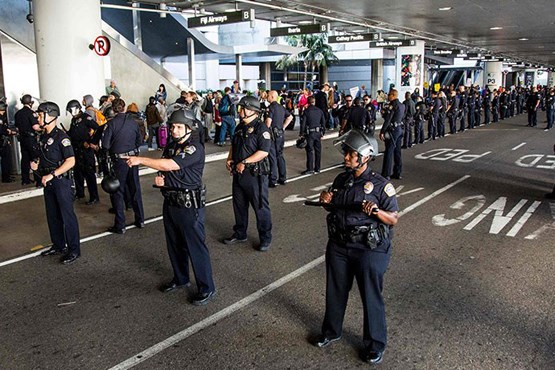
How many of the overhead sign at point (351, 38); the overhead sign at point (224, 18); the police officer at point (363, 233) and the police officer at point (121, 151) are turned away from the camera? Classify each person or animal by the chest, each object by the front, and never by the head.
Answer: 1

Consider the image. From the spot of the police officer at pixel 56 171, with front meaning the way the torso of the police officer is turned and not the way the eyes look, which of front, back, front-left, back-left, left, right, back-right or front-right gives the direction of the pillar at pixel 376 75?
back

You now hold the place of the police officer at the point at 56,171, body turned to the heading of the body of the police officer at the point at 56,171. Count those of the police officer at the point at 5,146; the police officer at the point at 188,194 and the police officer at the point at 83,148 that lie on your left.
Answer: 1

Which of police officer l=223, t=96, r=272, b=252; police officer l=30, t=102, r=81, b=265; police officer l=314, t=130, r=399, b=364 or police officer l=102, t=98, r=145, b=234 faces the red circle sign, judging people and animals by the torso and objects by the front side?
police officer l=102, t=98, r=145, b=234

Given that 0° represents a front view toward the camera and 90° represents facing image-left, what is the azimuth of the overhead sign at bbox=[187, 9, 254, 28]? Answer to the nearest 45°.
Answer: approximately 45°

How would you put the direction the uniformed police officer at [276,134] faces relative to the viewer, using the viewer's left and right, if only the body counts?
facing away from the viewer and to the left of the viewer

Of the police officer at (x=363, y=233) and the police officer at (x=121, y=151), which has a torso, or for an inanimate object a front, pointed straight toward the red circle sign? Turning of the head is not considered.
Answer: the police officer at (x=121, y=151)

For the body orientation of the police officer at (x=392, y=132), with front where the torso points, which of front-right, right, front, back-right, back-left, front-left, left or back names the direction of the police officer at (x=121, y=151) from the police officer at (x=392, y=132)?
left

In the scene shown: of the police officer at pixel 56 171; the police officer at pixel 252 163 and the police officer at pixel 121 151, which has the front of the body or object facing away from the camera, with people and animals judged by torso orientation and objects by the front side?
the police officer at pixel 121 151

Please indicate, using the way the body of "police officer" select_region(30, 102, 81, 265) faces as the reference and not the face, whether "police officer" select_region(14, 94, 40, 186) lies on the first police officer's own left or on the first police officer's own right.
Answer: on the first police officer's own right

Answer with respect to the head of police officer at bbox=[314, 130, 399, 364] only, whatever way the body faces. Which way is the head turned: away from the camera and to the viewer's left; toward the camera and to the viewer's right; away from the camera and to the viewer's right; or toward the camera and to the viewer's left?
toward the camera and to the viewer's left

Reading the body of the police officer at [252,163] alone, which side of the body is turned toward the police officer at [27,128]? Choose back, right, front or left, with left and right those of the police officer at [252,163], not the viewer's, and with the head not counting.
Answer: right

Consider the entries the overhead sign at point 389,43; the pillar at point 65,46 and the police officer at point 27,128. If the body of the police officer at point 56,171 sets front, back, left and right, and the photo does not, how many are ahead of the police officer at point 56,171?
0

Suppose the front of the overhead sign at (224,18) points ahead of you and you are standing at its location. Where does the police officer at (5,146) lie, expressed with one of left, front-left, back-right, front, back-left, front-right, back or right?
front
